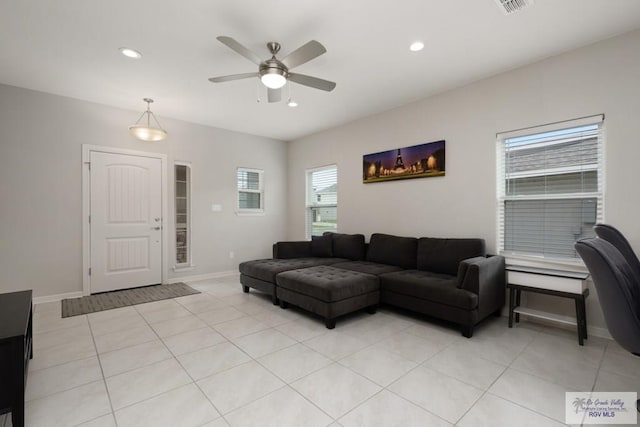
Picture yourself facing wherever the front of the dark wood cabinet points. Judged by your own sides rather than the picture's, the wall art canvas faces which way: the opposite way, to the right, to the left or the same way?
the opposite way

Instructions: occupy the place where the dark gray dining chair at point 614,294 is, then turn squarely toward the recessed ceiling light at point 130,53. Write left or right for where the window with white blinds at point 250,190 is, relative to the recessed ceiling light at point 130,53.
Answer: right

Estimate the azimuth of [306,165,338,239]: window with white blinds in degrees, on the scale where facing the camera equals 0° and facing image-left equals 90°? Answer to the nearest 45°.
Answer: approximately 45°

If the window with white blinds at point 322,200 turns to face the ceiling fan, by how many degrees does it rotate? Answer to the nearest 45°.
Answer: approximately 45° to its left

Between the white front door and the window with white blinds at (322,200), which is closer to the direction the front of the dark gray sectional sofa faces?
the white front door

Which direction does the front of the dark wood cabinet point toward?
to the viewer's right

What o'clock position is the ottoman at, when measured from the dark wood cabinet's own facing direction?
The ottoman is roughly at 12 o'clock from the dark wood cabinet.

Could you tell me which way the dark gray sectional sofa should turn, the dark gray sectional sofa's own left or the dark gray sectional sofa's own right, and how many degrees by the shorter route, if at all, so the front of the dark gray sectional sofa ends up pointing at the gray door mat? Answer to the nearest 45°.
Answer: approximately 45° to the dark gray sectional sofa's own right

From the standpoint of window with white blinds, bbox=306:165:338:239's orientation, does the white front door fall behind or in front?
in front

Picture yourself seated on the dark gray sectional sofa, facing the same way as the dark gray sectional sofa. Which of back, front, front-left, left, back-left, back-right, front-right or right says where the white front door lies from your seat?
front-right

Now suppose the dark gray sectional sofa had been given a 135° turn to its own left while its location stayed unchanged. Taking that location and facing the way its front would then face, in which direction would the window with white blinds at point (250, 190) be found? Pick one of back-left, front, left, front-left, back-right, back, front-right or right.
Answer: back-left

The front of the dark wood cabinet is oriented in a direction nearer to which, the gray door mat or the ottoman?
the ottoman

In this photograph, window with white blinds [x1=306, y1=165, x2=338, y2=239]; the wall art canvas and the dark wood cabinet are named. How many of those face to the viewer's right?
1

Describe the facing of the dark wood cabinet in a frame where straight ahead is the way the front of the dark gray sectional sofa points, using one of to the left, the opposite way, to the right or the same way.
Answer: the opposite way
